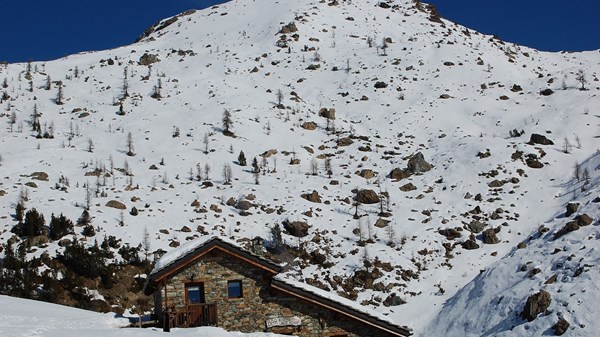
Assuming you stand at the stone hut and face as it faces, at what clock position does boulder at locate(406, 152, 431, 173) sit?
The boulder is roughly at 7 o'clock from the stone hut.

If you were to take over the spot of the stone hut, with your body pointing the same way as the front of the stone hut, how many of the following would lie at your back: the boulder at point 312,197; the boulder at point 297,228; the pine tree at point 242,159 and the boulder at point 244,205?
4

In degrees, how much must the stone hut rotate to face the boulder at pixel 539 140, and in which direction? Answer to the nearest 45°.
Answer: approximately 135° to its left

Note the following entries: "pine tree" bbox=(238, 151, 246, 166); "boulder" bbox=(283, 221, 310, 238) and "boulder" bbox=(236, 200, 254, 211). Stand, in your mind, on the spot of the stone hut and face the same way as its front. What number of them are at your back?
3

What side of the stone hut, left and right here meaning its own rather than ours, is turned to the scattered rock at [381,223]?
back

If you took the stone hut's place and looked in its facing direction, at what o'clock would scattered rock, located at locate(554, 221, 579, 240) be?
The scattered rock is roughly at 8 o'clock from the stone hut.

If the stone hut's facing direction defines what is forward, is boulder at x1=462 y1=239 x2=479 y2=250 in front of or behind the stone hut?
behind

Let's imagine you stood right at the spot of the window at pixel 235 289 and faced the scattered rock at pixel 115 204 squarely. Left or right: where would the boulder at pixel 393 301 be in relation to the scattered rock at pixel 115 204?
right

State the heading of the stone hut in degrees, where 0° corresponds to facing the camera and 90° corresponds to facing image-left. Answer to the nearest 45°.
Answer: approximately 0°

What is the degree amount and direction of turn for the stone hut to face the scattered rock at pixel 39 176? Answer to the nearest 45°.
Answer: approximately 135° to its right

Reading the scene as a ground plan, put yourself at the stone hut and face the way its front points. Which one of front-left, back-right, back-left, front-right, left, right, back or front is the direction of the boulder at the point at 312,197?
back

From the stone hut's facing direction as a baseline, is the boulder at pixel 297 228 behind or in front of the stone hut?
behind

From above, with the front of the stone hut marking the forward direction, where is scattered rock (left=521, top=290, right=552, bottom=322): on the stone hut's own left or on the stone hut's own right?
on the stone hut's own left

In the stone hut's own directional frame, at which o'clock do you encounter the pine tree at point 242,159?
The pine tree is roughly at 6 o'clock from the stone hut.
